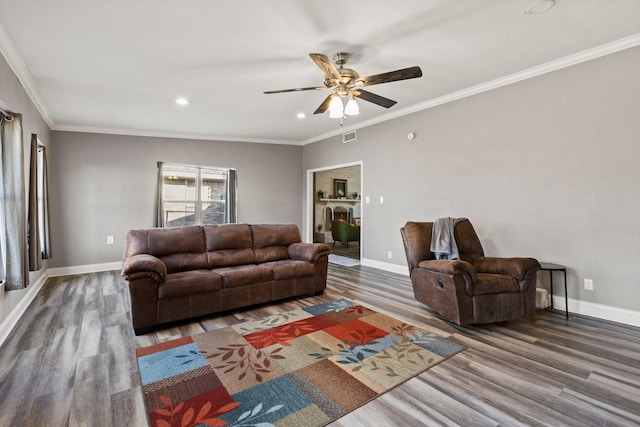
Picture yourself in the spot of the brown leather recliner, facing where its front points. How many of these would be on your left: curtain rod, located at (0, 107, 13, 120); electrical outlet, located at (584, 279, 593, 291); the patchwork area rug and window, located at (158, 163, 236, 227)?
1

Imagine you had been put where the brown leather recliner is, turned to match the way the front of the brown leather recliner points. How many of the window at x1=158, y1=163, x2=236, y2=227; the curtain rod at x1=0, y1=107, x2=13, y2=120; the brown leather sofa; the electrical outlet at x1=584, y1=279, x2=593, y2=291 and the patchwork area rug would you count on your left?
1

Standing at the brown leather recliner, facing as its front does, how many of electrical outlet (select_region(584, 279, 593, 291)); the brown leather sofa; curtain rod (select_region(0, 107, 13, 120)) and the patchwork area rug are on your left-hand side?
1

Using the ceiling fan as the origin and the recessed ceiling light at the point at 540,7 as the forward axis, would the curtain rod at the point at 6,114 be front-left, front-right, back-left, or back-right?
back-right

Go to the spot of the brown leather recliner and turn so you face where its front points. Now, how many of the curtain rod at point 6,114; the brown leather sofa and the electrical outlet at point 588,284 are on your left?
1

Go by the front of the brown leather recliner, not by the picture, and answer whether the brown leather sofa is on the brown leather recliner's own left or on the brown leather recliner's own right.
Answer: on the brown leather recliner's own right

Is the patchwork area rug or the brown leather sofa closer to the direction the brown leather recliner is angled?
the patchwork area rug

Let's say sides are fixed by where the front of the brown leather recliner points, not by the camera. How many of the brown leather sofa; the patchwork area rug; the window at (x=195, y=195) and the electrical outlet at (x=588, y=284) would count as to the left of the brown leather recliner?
1

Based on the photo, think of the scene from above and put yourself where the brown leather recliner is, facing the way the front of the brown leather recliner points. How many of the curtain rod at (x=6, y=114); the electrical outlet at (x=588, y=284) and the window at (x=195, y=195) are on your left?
1

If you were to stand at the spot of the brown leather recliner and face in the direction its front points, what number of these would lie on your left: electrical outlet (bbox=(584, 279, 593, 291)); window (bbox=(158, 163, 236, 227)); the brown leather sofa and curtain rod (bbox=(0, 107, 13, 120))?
1

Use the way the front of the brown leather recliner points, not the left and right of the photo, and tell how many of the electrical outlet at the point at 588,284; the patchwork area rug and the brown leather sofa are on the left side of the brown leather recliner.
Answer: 1

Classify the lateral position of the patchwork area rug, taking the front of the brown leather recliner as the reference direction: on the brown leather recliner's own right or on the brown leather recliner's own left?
on the brown leather recliner's own right

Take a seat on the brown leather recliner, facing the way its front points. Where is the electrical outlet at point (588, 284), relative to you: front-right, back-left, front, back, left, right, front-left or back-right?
left
